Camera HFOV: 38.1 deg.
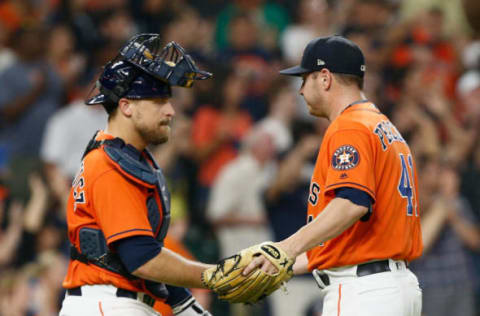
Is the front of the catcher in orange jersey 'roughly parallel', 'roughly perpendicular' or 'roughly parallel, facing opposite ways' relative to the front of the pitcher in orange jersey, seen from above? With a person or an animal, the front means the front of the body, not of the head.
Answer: roughly parallel, facing opposite ways

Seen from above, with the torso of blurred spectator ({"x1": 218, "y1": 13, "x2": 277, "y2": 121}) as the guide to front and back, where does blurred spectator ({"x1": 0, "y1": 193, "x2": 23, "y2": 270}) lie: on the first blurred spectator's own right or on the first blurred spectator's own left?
on the first blurred spectator's own right

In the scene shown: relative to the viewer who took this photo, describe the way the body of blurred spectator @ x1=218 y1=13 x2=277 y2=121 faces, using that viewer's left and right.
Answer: facing the viewer

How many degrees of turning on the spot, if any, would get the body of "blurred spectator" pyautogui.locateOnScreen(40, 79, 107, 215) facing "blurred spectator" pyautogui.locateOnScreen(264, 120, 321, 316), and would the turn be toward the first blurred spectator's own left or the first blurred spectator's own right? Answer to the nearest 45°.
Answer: approximately 45° to the first blurred spectator's own left

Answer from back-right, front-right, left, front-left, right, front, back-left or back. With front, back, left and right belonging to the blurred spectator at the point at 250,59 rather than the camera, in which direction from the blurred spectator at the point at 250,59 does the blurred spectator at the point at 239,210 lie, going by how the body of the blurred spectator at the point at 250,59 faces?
front

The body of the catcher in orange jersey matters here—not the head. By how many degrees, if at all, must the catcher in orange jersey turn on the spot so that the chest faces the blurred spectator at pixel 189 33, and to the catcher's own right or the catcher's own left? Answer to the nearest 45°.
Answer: approximately 90° to the catcher's own left

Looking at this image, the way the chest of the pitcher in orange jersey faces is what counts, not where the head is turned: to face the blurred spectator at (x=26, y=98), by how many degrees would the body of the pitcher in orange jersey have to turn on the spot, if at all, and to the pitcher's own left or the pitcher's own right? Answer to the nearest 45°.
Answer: approximately 45° to the pitcher's own right

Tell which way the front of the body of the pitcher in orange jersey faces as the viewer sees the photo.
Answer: to the viewer's left

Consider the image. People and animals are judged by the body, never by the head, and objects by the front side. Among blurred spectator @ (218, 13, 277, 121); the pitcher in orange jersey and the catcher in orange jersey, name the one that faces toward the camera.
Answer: the blurred spectator

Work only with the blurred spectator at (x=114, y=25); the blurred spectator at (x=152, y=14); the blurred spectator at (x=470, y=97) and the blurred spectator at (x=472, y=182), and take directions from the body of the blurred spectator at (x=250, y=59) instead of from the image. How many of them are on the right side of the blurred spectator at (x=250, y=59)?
2

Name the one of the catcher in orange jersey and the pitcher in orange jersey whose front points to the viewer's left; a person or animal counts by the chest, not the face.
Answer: the pitcher in orange jersey

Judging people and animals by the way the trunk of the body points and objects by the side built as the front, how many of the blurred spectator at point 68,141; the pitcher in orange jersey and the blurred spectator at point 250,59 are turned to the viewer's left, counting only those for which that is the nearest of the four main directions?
1

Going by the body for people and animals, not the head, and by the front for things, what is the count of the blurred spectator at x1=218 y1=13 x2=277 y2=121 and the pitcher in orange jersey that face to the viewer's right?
0

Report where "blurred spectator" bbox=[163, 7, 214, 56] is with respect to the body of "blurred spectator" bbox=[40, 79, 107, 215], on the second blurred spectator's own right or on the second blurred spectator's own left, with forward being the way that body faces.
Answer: on the second blurred spectator's own left

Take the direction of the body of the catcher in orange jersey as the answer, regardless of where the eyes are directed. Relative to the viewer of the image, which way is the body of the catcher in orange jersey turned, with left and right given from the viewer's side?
facing to the right of the viewer

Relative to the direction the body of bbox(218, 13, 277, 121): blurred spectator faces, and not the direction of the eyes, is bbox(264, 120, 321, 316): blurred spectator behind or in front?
in front
